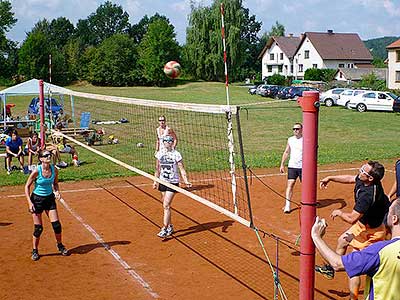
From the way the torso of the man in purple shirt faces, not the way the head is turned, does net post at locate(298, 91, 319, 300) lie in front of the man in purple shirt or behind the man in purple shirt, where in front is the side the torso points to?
in front

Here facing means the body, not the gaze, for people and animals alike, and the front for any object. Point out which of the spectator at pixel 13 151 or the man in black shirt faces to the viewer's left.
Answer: the man in black shirt

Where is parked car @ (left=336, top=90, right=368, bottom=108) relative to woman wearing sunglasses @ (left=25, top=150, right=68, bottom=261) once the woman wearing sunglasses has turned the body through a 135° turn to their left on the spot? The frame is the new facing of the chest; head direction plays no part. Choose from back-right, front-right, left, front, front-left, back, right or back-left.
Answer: front-right

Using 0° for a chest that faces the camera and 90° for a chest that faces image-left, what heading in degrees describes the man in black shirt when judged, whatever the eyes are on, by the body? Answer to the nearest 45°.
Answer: approximately 90°

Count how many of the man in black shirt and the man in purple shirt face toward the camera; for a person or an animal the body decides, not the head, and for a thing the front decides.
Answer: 0

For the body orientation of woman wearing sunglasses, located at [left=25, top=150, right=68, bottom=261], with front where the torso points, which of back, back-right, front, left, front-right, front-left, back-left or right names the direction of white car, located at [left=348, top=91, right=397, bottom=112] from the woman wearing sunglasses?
left

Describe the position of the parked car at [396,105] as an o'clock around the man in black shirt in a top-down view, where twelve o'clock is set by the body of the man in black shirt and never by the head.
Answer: The parked car is roughly at 3 o'clock from the man in black shirt.

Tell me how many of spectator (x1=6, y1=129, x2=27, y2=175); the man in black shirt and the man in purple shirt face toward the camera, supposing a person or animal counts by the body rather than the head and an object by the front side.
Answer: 1

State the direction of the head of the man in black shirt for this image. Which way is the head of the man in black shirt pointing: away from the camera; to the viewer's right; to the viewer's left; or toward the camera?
to the viewer's left

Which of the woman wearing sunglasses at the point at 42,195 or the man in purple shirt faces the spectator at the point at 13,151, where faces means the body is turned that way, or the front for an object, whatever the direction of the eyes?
the man in purple shirt

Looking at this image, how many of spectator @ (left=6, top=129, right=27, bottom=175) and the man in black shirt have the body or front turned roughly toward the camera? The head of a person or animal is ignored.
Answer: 1

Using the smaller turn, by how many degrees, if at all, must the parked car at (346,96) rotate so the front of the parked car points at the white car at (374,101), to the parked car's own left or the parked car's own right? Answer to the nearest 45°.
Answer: approximately 90° to the parked car's own left

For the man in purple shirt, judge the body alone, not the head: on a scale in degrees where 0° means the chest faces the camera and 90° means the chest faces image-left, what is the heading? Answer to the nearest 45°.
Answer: approximately 135°

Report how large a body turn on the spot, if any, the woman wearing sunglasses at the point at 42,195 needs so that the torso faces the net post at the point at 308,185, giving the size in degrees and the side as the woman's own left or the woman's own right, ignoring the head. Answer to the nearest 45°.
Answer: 0° — they already face it

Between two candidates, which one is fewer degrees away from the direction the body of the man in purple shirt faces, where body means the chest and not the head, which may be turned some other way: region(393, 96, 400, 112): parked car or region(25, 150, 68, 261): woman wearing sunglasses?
the woman wearing sunglasses

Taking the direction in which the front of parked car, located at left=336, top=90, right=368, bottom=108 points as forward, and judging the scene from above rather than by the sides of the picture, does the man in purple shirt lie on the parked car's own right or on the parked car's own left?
on the parked car's own left

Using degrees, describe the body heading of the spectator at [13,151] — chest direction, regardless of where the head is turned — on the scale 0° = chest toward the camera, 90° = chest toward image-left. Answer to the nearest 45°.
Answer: approximately 0°
